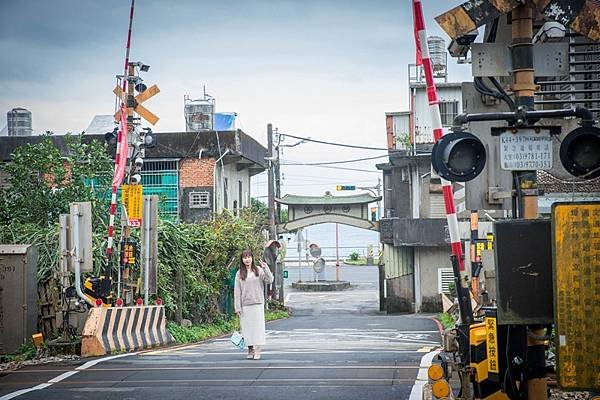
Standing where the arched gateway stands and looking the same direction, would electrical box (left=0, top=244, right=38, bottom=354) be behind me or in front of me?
in front

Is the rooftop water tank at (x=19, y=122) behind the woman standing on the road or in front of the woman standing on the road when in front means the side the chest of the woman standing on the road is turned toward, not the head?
behind

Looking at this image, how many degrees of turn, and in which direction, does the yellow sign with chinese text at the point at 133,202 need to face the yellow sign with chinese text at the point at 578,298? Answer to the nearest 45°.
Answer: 0° — it already faces it

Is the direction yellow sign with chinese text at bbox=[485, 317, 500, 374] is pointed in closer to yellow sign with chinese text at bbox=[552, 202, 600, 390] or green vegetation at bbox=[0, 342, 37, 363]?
the yellow sign with chinese text

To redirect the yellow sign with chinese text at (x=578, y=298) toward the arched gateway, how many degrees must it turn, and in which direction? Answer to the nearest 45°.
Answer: approximately 180°
